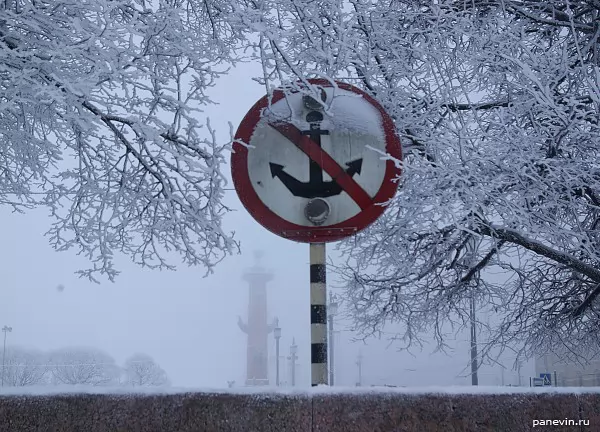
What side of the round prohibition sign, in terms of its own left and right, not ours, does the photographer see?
front
